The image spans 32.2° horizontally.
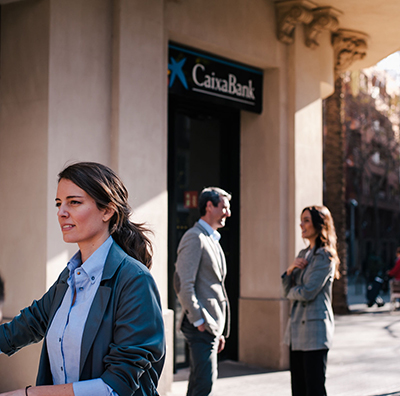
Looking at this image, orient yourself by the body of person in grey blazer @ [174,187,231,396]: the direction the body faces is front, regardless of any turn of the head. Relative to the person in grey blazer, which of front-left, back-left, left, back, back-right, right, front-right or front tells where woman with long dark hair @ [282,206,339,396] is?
front

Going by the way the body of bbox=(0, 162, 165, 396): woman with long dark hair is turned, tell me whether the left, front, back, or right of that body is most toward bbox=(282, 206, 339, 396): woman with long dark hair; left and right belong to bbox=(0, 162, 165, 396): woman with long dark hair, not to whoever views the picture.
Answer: back

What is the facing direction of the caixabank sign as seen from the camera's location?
facing the viewer and to the right of the viewer

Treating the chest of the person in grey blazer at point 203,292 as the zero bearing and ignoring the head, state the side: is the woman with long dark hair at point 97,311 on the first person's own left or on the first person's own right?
on the first person's own right

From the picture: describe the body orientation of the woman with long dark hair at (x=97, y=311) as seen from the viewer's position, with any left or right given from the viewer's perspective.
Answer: facing the viewer and to the left of the viewer

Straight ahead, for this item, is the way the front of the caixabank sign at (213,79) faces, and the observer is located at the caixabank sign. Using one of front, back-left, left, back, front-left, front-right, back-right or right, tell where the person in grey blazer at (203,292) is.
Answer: front-right

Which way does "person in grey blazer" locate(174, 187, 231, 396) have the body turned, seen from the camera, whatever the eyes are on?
to the viewer's right

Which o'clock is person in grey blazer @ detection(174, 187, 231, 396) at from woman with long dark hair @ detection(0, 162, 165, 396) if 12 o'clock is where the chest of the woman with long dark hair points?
The person in grey blazer is roughly at 5 o'clock from the woman with long dark hair.

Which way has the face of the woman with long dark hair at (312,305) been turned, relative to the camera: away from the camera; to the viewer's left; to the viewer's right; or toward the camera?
to the viewer's left

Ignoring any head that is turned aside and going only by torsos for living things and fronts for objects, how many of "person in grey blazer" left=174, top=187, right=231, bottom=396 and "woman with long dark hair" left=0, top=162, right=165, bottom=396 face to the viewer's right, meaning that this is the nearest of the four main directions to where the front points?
1
